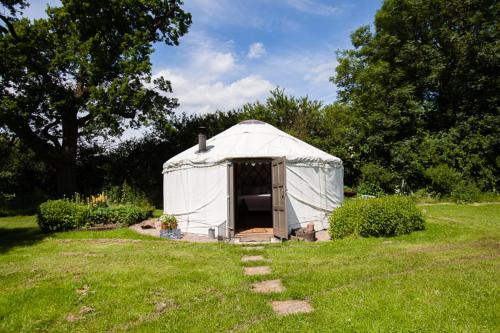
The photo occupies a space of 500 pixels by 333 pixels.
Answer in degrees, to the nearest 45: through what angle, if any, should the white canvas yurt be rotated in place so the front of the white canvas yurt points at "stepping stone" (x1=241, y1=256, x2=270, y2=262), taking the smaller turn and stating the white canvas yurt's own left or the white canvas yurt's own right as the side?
0° — it already faces it

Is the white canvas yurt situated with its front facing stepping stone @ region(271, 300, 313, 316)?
yes

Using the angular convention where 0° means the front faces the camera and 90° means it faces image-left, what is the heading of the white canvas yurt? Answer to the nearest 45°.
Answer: approximately 0°

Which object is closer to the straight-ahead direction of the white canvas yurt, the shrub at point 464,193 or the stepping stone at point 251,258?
the stepping stone

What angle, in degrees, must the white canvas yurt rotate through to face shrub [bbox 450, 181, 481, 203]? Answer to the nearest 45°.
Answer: approximately 135° to its left

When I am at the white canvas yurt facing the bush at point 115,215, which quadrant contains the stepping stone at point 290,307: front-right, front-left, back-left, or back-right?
back-left

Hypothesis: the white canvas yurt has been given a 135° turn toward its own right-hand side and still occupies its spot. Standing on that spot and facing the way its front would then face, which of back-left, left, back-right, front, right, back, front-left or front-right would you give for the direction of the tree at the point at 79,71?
front

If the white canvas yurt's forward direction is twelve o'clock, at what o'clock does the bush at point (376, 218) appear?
The bush is roughly at 10 o'clock from the white canvas yurt.

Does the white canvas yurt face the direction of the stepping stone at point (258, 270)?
yes
